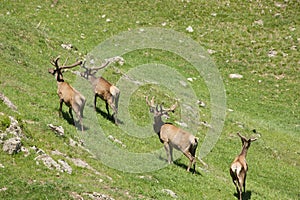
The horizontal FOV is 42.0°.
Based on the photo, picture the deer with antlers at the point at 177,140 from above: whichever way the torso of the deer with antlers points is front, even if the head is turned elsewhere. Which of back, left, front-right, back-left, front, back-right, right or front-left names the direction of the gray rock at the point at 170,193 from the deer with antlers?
back-left

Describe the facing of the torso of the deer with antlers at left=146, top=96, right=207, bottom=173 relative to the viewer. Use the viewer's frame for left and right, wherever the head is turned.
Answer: facing away from the viewer and to the left of the viewer

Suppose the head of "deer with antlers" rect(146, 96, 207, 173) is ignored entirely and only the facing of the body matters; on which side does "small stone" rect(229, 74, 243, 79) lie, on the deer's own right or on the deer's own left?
on the deer's own right

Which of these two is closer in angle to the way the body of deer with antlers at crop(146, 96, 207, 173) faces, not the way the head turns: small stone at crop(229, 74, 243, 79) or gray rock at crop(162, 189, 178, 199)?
the small stone
